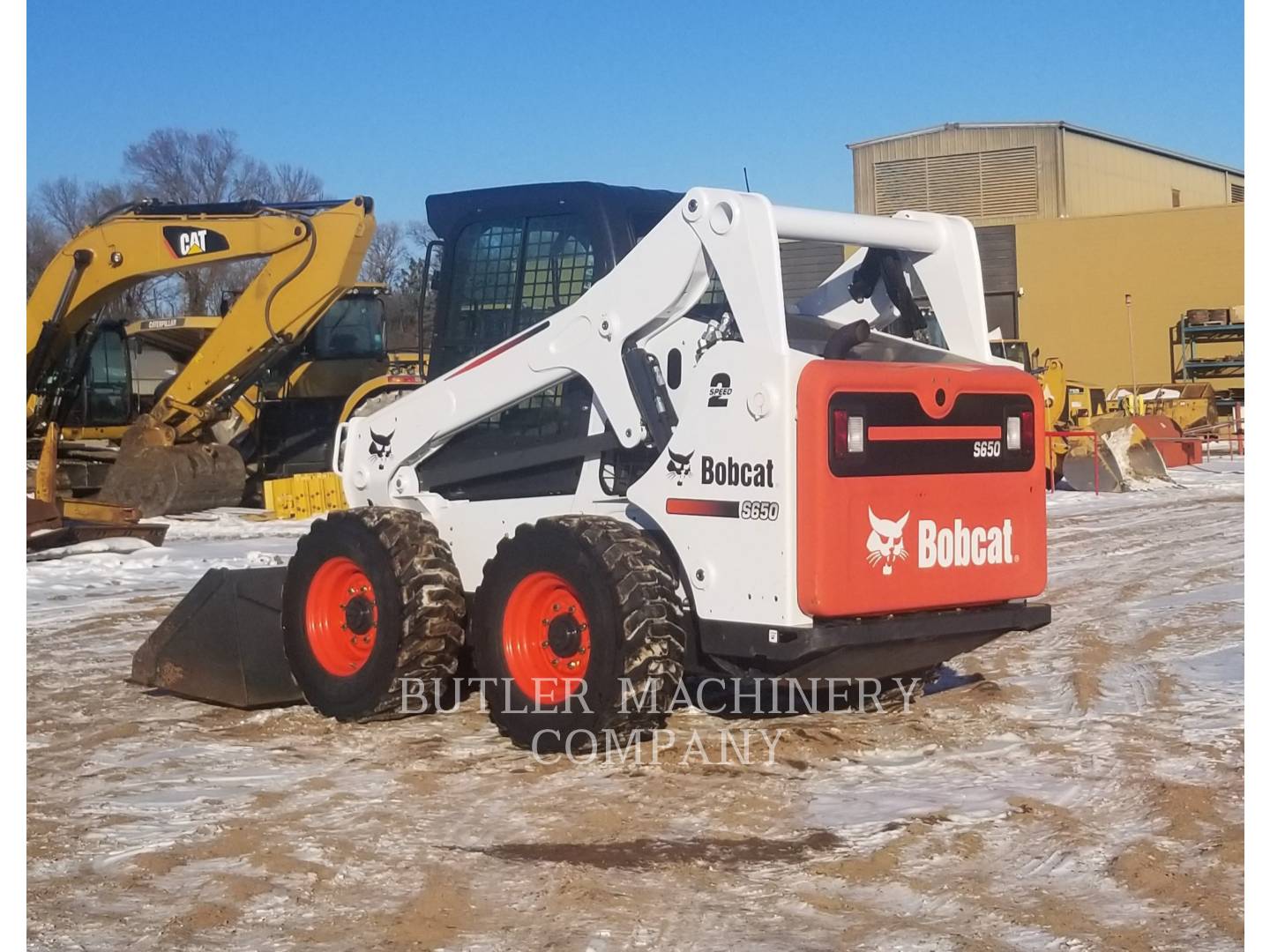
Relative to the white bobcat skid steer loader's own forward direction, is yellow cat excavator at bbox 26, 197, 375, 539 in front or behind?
in front

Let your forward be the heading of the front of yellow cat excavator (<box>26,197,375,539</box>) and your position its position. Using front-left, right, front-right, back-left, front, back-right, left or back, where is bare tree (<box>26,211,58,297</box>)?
left

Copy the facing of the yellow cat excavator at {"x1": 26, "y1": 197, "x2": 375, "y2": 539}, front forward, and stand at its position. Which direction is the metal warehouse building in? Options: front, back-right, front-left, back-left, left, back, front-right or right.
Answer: front-left

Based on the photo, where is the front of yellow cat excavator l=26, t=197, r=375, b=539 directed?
to the viewer's right

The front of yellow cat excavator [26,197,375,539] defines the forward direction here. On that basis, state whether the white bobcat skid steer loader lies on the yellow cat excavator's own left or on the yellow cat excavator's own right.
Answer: on the yellow cat excavator's own right

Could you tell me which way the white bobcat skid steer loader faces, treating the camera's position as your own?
facing away from the viewer and to the left of the viewer

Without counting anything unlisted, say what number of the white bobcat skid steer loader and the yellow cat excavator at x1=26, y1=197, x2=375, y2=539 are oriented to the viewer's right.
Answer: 1

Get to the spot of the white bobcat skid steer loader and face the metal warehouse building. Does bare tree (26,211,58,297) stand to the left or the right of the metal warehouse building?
left
